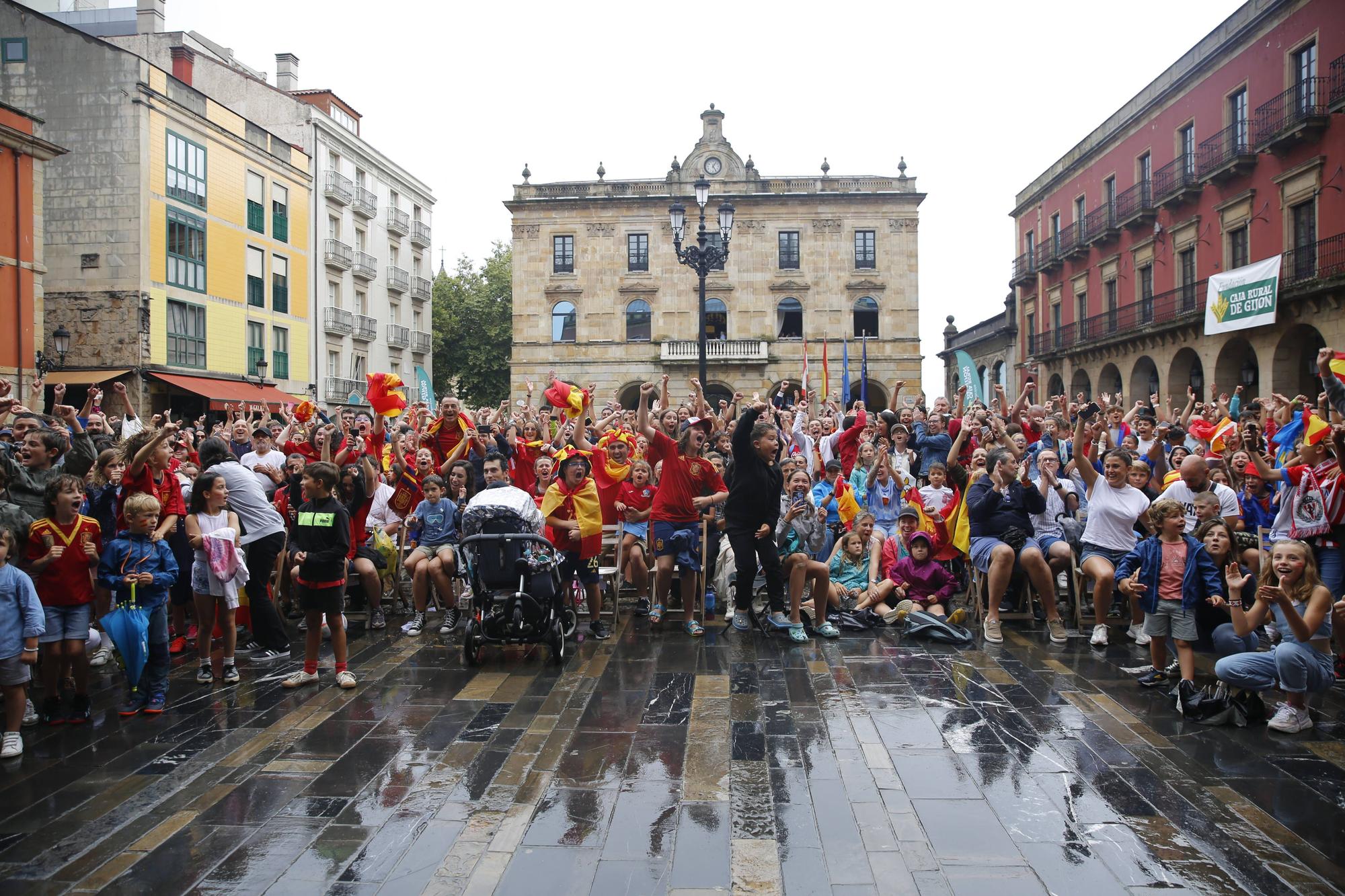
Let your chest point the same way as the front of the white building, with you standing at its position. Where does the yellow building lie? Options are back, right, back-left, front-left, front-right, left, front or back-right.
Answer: right

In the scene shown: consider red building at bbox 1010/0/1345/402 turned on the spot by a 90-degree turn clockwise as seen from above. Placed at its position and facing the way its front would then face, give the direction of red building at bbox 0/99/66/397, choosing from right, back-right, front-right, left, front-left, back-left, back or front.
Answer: left

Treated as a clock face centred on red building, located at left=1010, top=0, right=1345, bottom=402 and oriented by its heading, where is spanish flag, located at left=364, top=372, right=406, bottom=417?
The spanish flag is roughly at 11 o'clock from the red building.

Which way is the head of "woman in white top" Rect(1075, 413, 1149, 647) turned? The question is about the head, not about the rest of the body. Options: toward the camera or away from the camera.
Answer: toward the camera

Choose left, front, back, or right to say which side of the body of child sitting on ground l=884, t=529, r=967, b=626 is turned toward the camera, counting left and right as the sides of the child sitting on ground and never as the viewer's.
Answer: front

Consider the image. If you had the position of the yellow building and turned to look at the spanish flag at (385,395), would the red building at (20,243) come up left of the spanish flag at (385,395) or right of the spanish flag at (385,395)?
right

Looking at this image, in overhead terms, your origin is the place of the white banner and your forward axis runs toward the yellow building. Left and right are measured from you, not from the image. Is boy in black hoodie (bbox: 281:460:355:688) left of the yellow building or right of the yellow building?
left

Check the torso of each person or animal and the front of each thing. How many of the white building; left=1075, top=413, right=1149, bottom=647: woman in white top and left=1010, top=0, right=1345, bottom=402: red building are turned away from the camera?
0

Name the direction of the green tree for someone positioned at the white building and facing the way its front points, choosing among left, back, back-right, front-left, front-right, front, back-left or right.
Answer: left

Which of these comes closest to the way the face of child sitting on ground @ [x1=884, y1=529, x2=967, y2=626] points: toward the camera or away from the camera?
toward the camera

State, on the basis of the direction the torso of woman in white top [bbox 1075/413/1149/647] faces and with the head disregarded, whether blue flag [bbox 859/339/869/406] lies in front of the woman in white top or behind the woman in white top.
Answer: behind

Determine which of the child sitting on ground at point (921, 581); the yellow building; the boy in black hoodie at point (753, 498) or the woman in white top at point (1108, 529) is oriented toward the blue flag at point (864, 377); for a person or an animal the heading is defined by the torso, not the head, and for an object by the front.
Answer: the yellow building

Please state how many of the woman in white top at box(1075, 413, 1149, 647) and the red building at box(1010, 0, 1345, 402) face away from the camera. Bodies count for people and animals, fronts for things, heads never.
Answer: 0

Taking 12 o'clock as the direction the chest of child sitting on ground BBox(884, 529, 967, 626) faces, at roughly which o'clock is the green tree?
The green tree is roughly at 5 o'clock from the child sitting on ground.

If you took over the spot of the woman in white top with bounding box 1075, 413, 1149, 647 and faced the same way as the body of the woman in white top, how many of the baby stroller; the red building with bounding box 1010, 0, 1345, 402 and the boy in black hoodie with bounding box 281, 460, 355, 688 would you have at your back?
1

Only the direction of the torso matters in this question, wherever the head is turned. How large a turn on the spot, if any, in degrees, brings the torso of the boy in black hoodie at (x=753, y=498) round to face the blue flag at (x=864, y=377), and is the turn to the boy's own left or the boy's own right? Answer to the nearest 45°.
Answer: approximately 135° to the boy's own left

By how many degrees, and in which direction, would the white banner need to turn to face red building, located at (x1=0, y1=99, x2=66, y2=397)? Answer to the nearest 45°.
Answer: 0° — it already faces it

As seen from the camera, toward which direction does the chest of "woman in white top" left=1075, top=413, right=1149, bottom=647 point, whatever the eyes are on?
toward the camera

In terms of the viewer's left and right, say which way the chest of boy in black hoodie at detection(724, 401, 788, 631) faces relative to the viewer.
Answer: facing the viewer and to the right of the viewer
